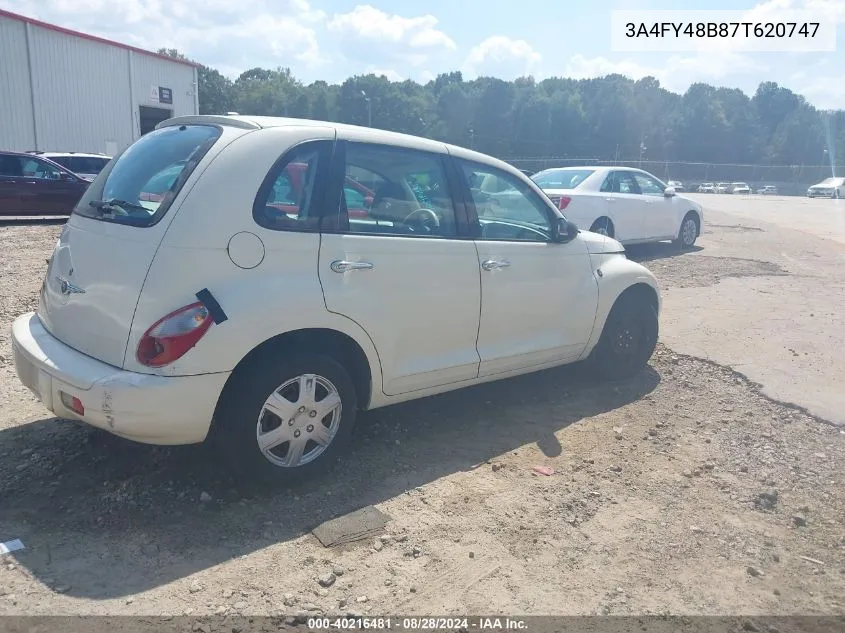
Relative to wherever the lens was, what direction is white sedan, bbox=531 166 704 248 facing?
facing away from the viewer and to the right of the viewer

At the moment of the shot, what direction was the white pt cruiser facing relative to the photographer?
facing away from the viewer and to the right of the viewer

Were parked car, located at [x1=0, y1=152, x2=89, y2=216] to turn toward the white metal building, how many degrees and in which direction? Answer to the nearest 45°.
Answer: approximately 90° to its left

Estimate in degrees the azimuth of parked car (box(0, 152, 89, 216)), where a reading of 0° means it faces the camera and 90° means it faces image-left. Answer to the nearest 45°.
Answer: approximately 270°

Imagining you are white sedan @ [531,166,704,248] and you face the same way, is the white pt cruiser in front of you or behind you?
behind

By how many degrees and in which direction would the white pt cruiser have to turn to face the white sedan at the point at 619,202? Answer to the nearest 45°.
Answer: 0° — it already faces it

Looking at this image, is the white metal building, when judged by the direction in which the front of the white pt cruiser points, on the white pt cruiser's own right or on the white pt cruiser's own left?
on the white pt cruiser's own left

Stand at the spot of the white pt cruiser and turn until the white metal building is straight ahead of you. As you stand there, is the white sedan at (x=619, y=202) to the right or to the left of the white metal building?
right
